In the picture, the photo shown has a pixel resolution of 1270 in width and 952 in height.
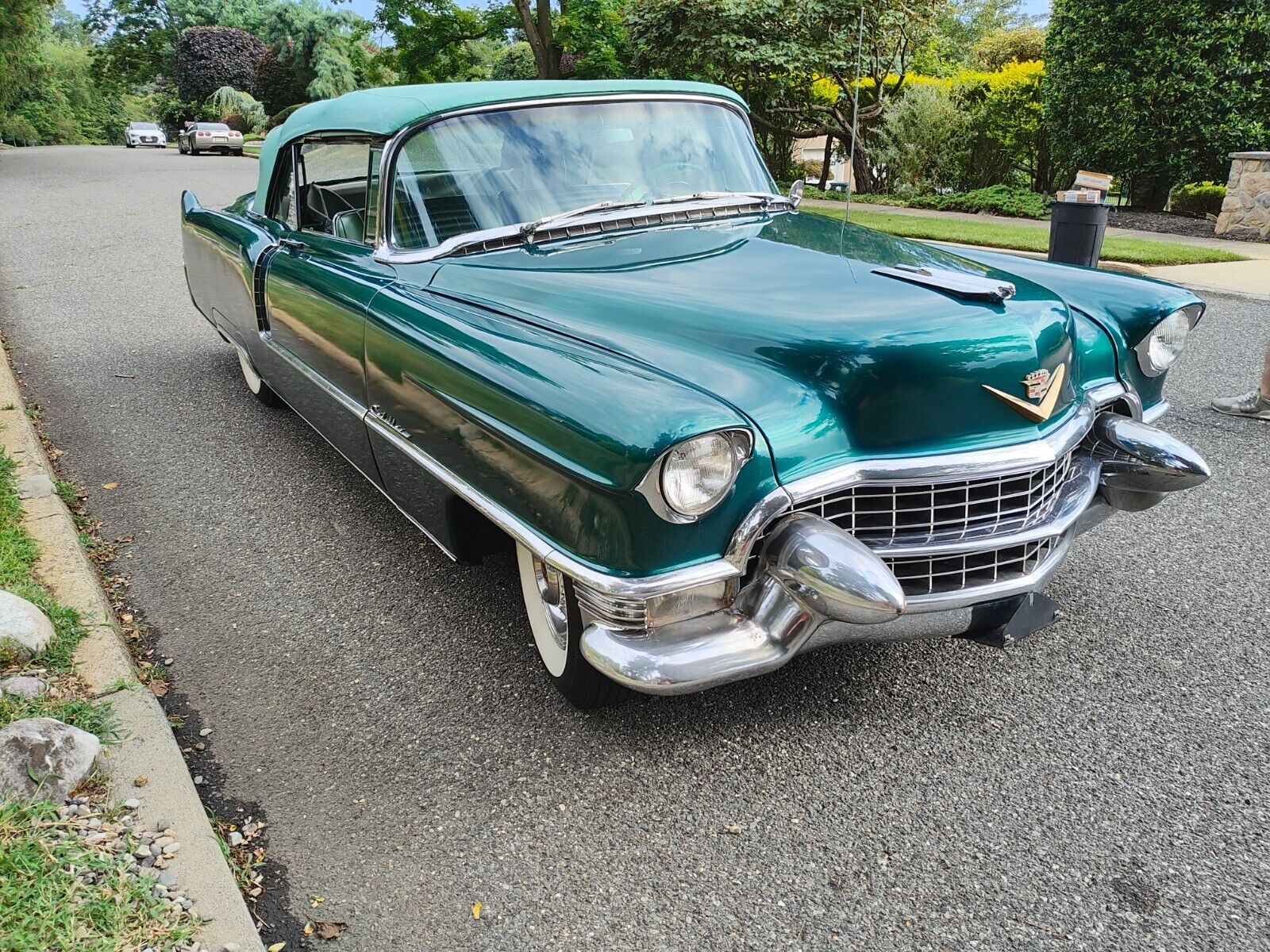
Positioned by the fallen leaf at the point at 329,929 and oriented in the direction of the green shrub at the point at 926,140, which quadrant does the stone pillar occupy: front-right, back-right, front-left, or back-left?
front-right

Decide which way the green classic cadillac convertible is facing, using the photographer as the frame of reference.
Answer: facing the viewer and to the right of the viewer

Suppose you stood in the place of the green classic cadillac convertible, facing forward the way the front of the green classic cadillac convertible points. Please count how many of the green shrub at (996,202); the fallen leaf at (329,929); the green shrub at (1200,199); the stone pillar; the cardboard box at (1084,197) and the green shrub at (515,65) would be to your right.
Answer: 1

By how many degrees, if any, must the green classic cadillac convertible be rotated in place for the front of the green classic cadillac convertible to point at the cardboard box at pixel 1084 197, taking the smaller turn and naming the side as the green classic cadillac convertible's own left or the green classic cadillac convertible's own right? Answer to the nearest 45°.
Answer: approximately 90° to the green classic cadillac convertible's own left

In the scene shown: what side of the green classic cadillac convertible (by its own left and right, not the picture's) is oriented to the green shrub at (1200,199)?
left

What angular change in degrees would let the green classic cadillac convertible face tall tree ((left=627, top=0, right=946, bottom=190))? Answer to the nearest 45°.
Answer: approximately 135° to its left

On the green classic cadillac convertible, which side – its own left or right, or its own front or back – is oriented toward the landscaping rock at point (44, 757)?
right

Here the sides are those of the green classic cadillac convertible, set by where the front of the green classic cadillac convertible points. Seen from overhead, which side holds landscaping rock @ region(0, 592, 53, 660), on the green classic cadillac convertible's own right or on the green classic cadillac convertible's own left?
on the green classic cadillac convertible's own right

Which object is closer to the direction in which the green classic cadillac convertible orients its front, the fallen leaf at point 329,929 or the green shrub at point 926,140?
the fallen leaf

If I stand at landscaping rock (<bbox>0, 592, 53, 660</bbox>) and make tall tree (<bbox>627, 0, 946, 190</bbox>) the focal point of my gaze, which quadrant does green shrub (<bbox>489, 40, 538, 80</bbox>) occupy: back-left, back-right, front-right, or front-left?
front-left

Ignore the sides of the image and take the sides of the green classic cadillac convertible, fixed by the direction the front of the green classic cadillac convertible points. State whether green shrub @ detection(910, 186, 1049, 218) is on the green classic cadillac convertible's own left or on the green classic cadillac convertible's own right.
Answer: on the green classic cadillac convertible's own left

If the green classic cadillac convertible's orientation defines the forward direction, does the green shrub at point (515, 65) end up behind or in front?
behind

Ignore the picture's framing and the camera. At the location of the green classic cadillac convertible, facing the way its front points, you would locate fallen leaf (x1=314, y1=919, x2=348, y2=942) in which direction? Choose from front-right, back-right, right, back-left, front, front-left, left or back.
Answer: right
